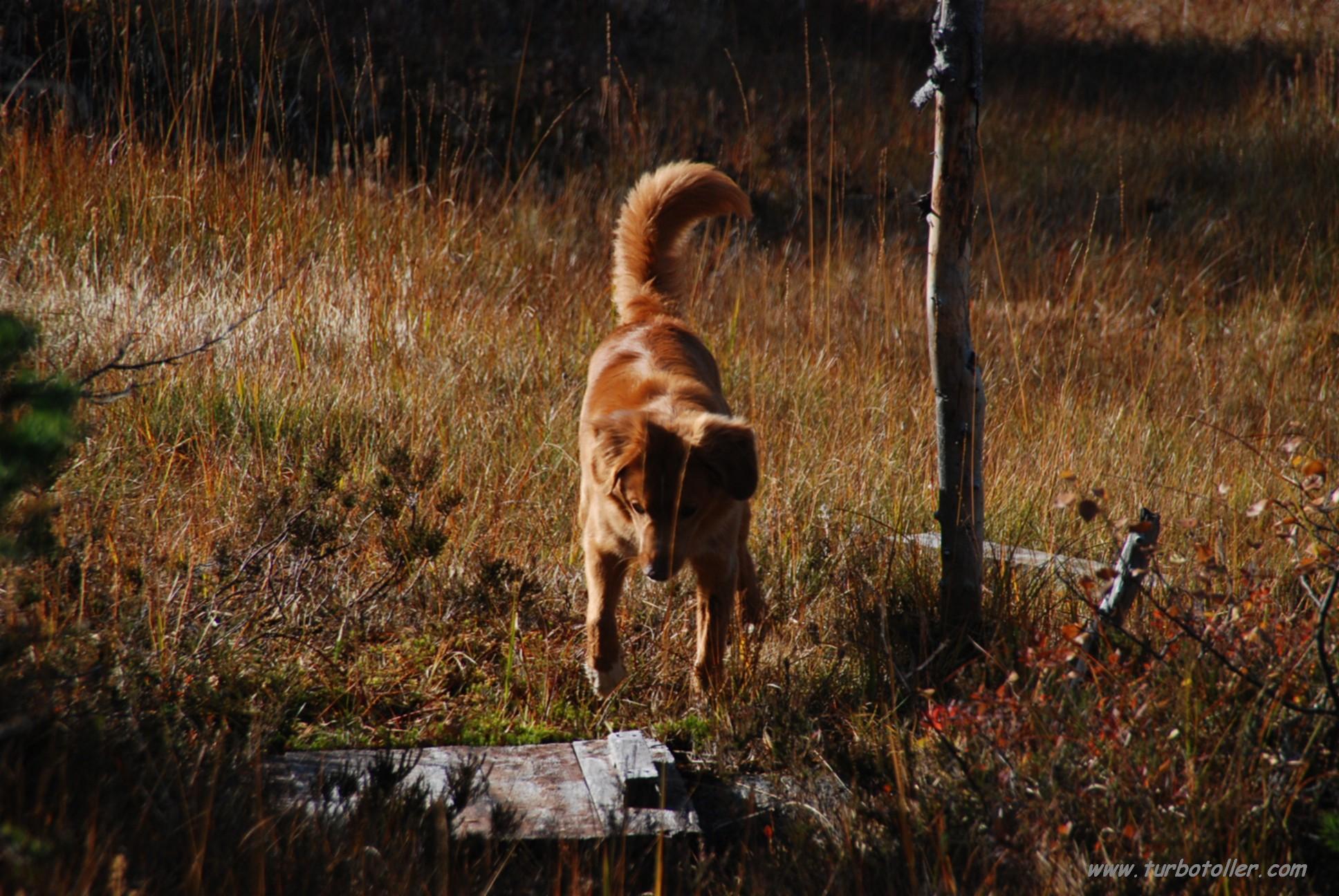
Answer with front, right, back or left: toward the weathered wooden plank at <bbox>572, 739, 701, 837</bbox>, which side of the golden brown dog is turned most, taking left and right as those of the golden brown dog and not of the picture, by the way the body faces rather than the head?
front

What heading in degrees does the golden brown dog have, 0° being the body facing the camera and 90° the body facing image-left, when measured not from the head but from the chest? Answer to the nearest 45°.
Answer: approximately 0°

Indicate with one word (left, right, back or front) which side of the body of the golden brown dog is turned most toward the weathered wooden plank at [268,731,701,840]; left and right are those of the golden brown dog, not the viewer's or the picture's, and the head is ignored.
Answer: front

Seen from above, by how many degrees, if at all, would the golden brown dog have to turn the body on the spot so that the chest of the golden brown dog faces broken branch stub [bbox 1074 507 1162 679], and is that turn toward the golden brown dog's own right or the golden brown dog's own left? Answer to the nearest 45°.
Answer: approximately 45° to the golden brown dog's own left
